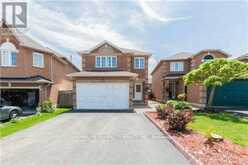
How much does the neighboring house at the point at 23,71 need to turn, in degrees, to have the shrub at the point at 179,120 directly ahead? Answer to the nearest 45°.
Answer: approximately 45° to its left

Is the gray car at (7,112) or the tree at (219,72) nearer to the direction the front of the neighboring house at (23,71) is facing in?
the gray car

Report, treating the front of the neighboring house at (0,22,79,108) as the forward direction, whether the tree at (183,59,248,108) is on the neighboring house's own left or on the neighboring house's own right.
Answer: on the neighboring house's own left

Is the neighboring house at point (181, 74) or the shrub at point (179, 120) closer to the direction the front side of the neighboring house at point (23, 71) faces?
the shrub

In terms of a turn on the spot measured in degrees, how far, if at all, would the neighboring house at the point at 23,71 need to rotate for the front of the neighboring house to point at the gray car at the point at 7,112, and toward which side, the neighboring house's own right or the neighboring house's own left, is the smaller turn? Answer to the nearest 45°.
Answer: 0° — it already faces it

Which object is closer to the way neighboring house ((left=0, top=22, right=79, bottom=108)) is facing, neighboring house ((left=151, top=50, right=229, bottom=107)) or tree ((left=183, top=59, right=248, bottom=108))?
the tree

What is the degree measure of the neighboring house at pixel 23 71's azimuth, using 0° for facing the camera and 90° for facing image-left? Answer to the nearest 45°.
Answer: approximately 0°

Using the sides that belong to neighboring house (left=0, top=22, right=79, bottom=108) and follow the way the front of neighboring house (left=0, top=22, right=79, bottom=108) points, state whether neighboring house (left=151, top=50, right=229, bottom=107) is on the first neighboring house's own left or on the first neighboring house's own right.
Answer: on the first neighboring house's own left
